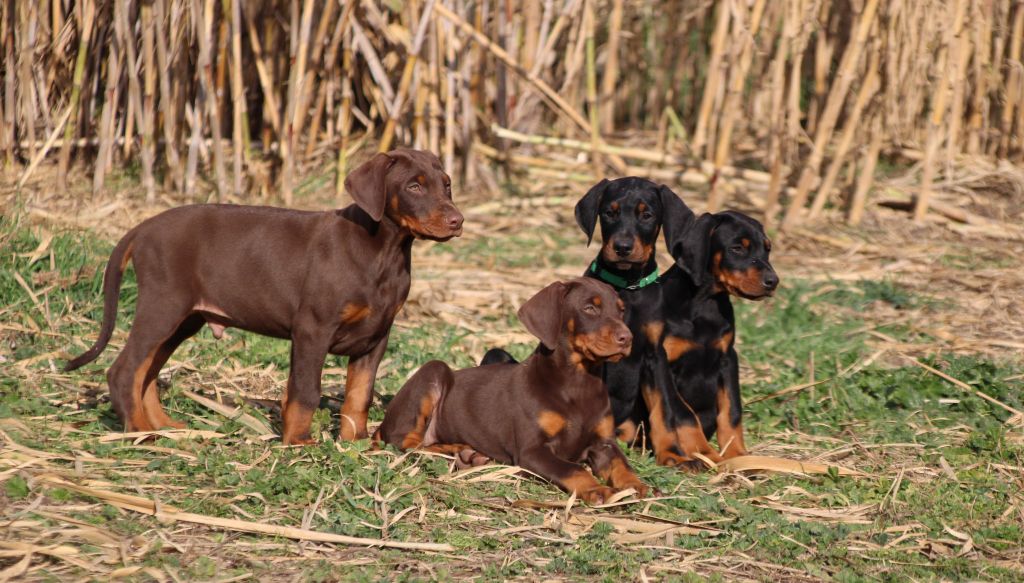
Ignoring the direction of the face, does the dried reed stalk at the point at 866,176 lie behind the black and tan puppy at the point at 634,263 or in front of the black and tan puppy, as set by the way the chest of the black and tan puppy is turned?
behind

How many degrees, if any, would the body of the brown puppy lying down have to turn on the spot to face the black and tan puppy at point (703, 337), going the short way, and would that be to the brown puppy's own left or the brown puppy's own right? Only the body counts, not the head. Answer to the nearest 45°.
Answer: approximately 90° to the brown puppy's own left

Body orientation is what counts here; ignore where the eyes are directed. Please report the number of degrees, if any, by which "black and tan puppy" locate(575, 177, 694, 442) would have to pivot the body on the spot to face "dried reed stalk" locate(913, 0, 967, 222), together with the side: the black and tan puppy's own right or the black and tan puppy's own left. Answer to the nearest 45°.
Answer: approximately 135° to the black and tan puppy's own left

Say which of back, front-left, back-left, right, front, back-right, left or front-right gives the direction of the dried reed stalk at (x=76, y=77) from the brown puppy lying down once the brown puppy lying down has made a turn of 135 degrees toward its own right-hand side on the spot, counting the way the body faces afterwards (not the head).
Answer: front-right

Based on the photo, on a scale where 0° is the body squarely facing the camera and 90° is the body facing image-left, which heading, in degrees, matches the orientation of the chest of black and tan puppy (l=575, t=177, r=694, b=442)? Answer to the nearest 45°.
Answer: approximately 0°

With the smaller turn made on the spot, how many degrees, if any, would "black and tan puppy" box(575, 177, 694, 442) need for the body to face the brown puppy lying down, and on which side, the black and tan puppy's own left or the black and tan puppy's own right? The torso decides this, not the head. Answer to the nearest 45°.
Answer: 0° — it already faces it
